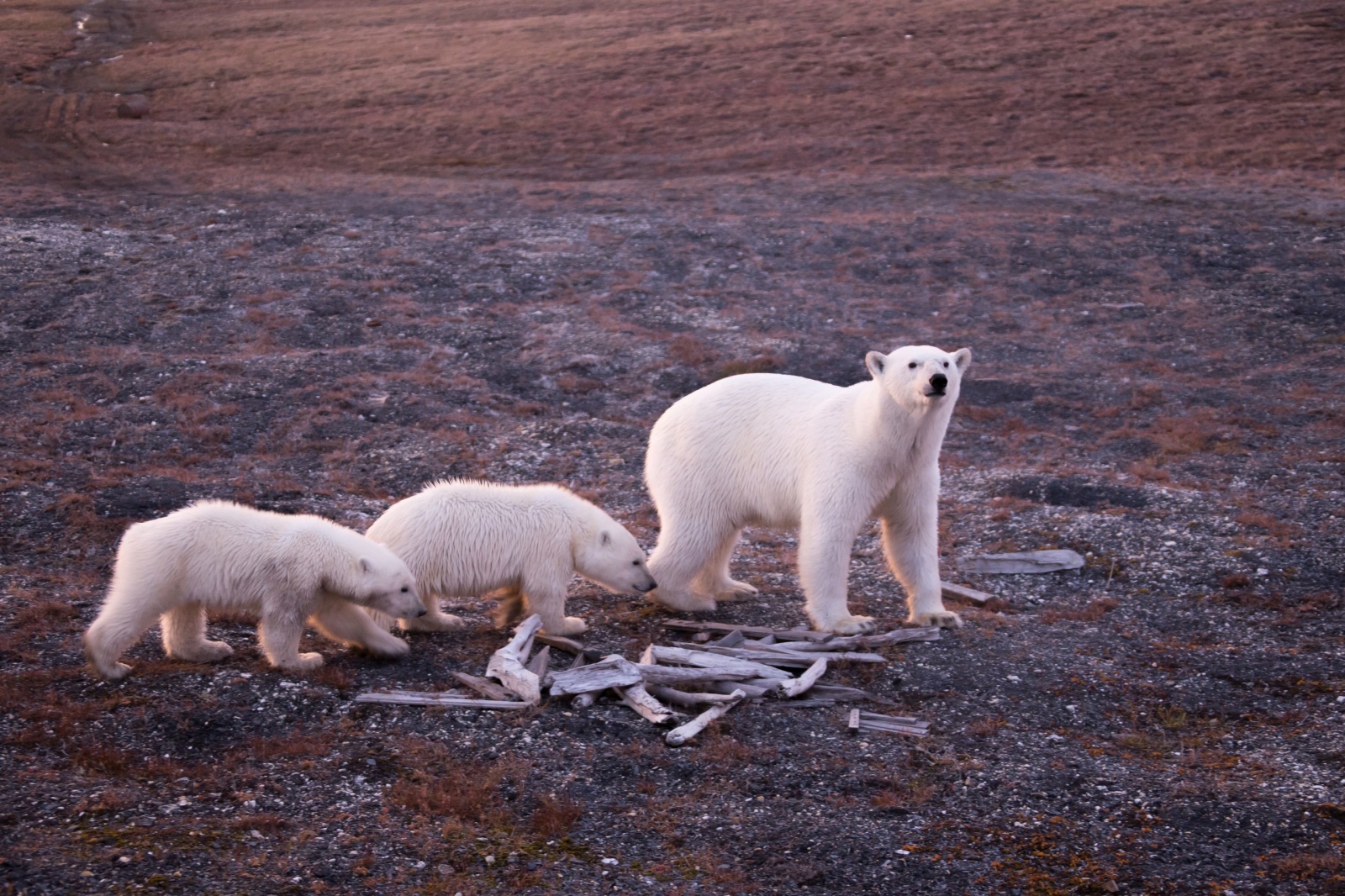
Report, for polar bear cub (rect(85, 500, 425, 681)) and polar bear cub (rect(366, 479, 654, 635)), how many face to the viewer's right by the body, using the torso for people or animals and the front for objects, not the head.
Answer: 2

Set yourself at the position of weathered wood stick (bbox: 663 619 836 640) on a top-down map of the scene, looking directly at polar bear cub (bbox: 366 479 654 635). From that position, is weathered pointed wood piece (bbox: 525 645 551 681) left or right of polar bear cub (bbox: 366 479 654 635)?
left

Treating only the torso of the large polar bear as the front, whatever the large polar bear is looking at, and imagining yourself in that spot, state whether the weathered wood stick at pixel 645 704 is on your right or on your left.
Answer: on your right

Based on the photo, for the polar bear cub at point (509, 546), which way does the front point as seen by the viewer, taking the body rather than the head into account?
to the viewer's right

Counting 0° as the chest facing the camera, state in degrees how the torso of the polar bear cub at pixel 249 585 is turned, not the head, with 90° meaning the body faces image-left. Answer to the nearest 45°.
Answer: approximately 270°

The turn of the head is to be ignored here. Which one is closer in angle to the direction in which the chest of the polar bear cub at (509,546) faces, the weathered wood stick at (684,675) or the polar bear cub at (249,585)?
the weathered wood stick

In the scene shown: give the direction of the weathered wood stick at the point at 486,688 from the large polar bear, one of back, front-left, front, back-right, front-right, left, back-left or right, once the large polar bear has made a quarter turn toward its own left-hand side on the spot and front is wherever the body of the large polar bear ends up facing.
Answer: back

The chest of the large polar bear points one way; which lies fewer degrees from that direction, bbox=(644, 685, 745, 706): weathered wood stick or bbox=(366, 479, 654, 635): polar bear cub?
the weathered wood stick

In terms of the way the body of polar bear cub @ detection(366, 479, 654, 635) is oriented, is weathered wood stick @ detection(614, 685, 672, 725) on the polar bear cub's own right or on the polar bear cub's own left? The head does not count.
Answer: on the polar bear cub's own right

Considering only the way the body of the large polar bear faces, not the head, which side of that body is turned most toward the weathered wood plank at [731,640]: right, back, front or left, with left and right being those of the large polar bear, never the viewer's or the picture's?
right
